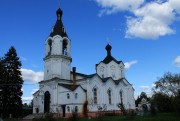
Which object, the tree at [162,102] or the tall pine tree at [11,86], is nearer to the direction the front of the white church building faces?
the tall pine tree

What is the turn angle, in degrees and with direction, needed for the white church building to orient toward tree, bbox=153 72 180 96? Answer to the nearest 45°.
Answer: approximately 135° to its left

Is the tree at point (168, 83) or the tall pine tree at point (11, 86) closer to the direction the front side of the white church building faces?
the tall pine tree

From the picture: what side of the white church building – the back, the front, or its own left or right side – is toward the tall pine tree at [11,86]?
front

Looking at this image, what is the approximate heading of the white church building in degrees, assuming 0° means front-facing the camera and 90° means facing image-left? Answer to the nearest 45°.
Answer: approximately 45°
